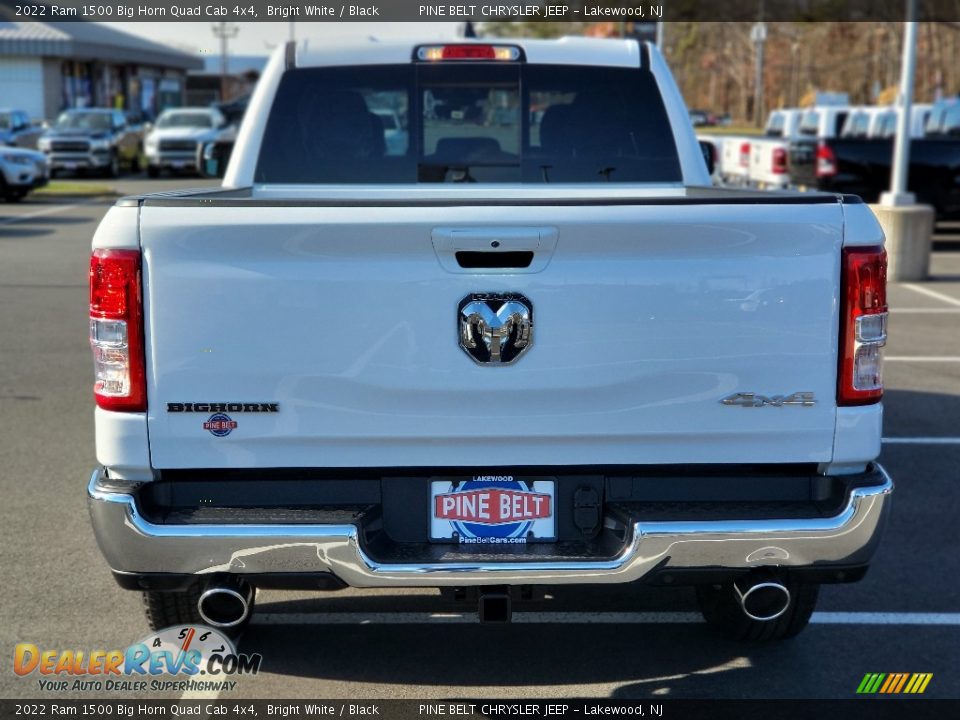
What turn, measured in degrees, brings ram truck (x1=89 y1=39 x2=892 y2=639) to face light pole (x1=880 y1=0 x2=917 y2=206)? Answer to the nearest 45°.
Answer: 0° — it already faces it

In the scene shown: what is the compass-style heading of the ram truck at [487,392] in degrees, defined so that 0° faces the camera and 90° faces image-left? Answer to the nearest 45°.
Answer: approximately 180°

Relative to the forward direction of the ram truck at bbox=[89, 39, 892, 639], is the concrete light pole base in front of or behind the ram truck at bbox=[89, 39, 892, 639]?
in front
